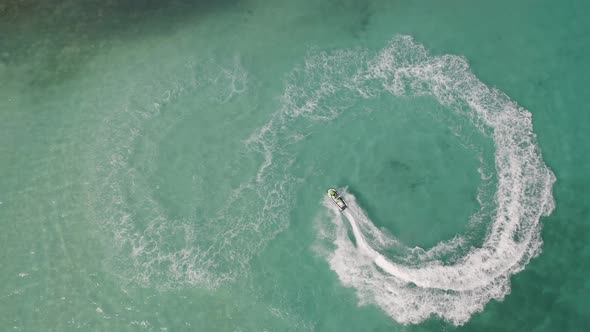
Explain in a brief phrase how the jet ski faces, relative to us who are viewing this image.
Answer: facing away from the viewer and to the left of the viewer
